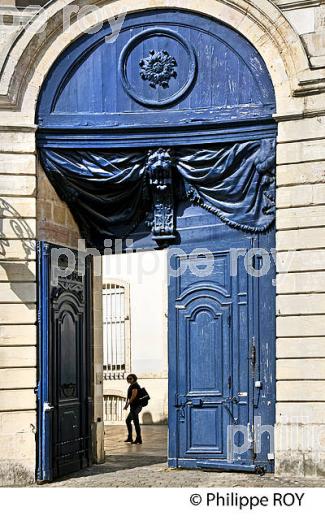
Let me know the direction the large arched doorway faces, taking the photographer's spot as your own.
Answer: facing the viewer

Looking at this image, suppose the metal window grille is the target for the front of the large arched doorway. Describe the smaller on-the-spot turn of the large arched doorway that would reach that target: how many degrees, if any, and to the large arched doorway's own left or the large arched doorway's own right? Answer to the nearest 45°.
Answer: approximately 180°
